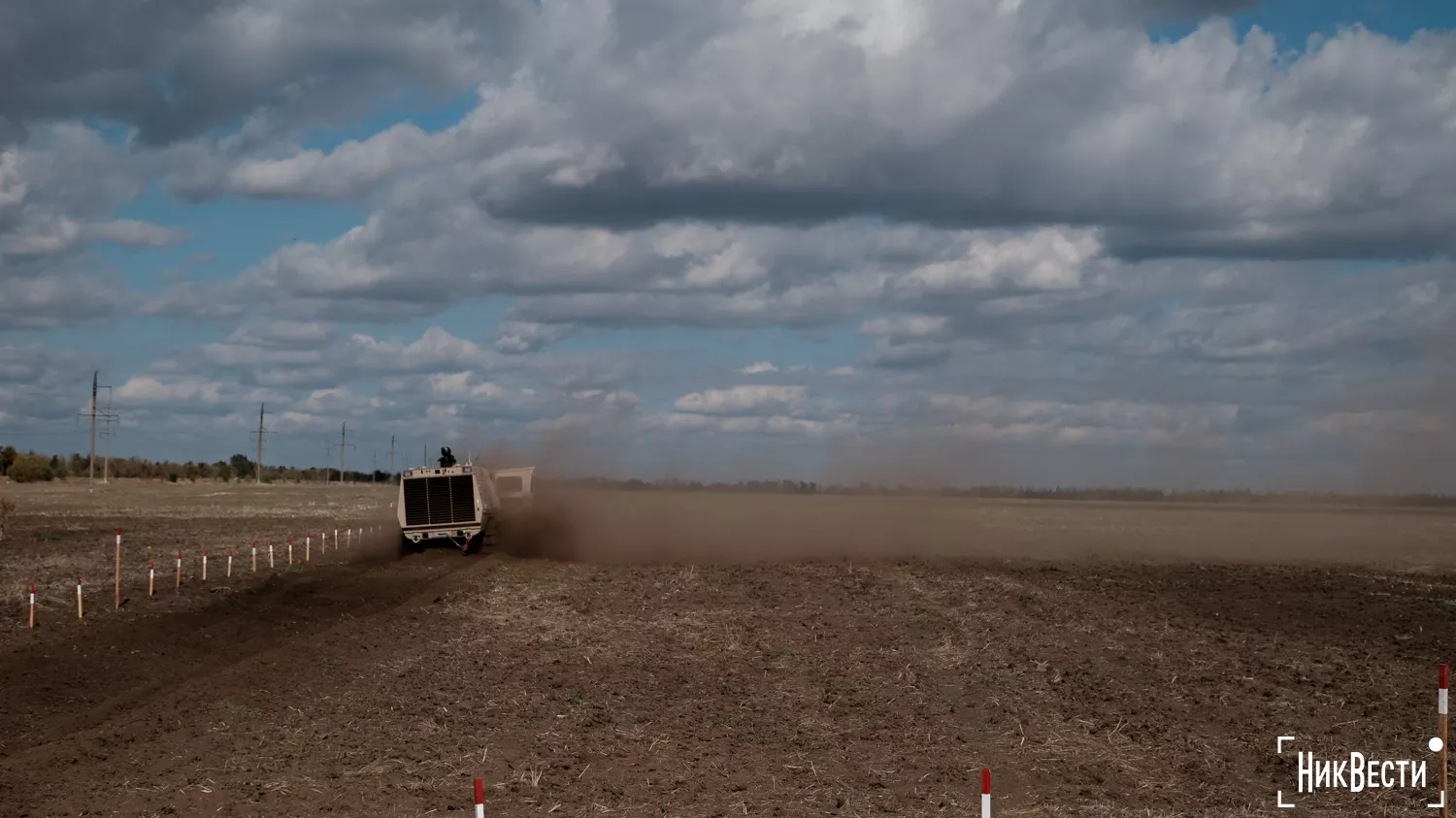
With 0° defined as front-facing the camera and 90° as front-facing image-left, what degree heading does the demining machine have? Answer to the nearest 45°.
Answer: approximately 180°
